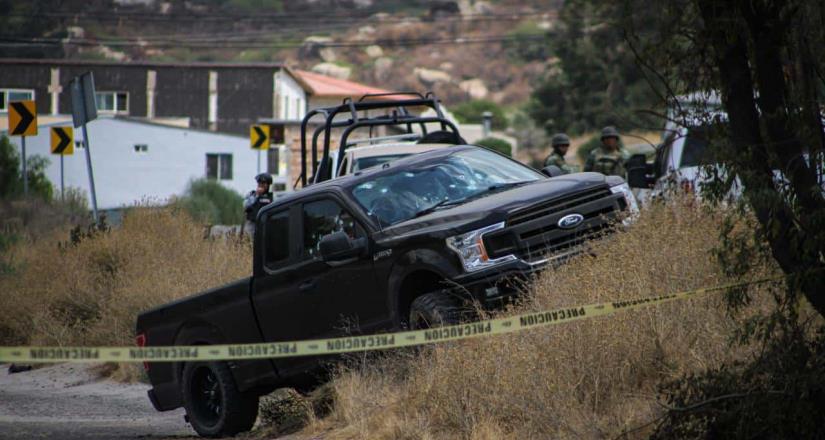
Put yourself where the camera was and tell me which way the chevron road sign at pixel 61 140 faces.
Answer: facing the viewer

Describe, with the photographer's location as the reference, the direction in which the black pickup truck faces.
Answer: facing the viewer and to the right of the viewer

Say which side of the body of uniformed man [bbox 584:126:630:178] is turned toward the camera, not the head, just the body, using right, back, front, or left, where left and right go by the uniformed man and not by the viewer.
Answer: front

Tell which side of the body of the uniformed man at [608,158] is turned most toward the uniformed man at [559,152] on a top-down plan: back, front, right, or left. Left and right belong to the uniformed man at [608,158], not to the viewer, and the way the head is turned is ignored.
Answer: right

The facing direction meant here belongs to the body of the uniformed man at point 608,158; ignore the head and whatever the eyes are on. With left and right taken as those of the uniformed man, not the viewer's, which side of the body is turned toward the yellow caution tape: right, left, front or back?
front

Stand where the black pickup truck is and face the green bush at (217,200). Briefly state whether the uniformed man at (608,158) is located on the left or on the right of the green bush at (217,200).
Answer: right

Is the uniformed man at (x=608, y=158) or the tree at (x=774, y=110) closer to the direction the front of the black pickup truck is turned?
the tree

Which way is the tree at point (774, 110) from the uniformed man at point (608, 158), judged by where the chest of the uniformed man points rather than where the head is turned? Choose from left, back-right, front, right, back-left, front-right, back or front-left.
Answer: front

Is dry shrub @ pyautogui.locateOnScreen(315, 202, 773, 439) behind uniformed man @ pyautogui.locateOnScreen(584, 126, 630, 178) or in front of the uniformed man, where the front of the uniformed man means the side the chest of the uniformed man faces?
in front

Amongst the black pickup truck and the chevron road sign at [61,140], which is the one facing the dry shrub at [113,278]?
the chevron road sign

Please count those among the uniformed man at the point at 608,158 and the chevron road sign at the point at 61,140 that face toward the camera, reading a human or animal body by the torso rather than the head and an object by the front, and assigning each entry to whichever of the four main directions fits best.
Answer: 2

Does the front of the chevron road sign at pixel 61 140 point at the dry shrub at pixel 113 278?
yes

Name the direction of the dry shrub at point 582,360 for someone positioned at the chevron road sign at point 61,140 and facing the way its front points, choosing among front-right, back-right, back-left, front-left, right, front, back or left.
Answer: front

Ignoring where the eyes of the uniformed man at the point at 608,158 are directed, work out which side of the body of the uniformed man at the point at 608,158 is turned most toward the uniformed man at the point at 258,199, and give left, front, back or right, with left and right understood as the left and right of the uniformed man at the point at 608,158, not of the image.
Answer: right
